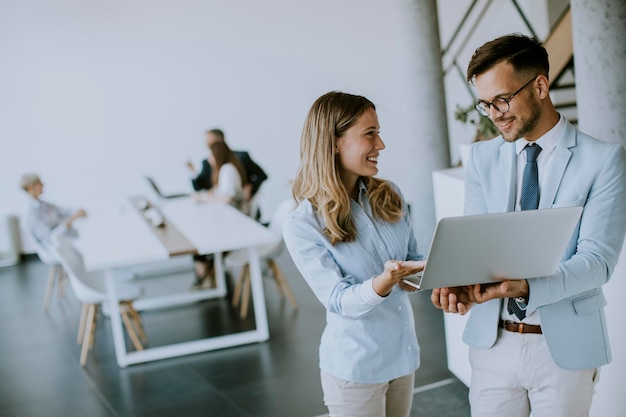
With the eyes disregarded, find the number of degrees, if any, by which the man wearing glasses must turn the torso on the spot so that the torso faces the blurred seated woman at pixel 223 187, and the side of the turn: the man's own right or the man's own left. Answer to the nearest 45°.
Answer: approximately 90° to the man's own right

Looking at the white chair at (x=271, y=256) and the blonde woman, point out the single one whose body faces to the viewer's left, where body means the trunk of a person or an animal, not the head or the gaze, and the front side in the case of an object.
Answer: the white chair

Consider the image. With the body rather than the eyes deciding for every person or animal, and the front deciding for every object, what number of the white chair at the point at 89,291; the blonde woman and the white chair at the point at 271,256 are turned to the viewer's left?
1

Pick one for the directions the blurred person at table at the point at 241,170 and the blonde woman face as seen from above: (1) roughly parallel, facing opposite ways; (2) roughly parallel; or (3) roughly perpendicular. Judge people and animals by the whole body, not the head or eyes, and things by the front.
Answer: roughly perpendicular

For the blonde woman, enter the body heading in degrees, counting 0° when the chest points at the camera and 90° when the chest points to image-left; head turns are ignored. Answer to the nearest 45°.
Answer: approximately 315°

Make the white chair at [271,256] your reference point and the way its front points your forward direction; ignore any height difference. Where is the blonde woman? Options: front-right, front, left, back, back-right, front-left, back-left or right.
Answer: left

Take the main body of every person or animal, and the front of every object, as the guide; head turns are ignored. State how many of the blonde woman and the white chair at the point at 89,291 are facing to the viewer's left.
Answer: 0

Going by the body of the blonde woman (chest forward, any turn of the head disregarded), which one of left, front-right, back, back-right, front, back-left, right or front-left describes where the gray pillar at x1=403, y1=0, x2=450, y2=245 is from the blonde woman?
back-left

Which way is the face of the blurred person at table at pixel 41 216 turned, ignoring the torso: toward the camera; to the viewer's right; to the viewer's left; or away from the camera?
to the viewer's right

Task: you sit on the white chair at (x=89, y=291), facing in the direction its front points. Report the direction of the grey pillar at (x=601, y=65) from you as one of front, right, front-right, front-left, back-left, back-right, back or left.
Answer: front-right

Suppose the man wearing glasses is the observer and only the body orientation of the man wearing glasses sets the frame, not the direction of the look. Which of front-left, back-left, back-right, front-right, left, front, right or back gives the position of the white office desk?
right

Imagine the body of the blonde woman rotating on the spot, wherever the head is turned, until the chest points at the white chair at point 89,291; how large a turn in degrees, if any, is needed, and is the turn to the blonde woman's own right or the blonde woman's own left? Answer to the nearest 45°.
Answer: approximately 180°

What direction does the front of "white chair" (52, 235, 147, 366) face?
to the viewer's right

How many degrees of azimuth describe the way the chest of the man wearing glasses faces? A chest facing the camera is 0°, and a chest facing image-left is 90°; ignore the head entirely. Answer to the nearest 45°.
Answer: approximately 45°

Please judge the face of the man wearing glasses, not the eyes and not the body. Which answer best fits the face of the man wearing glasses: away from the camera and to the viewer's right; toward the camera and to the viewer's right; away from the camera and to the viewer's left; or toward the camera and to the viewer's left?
toward the camera and to the viewer's left

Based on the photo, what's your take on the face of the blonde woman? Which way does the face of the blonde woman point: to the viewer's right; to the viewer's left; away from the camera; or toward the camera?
to the viewer's right

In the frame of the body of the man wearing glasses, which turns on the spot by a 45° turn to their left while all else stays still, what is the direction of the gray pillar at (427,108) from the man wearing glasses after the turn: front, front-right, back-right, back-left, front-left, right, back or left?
back
